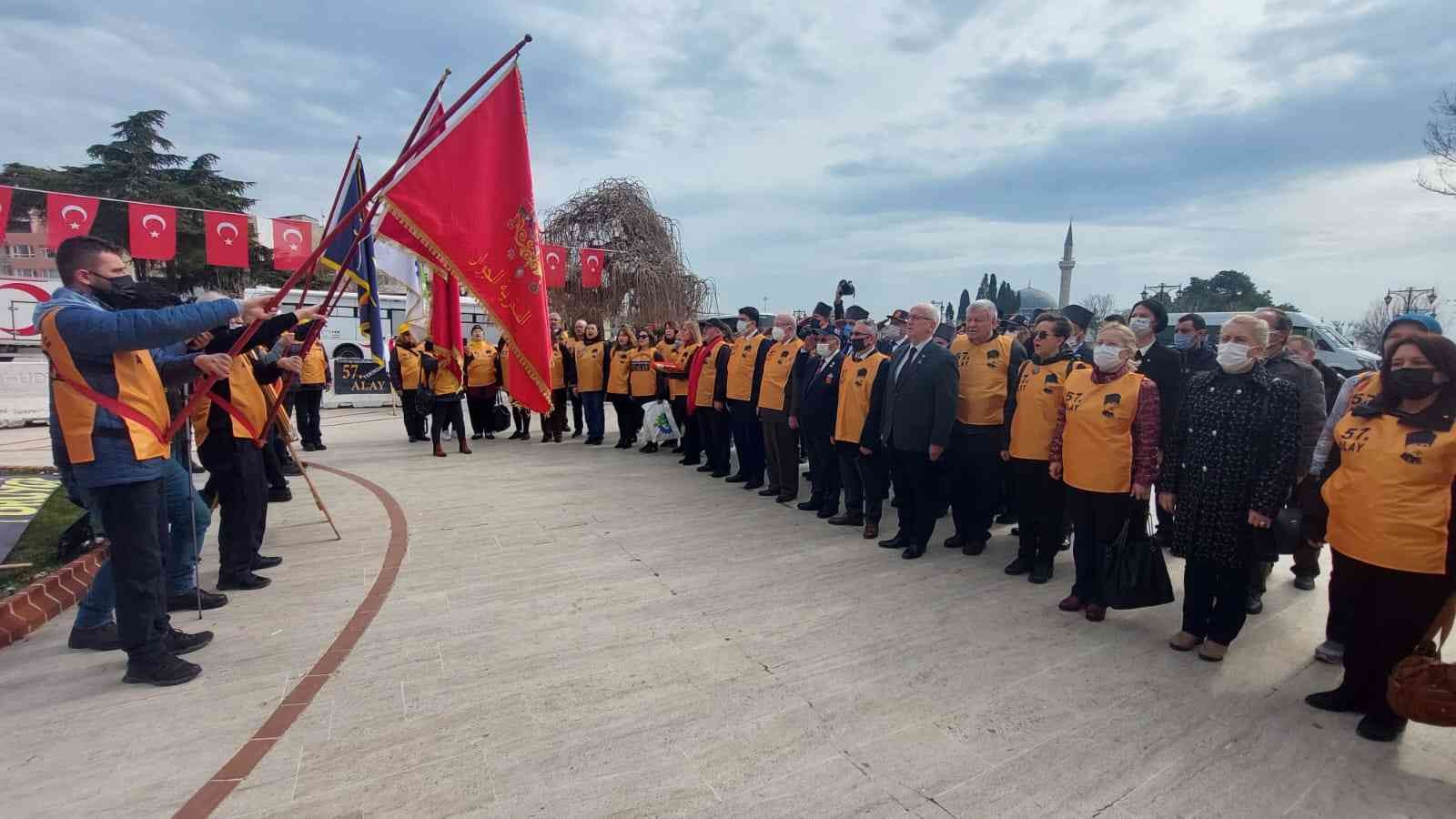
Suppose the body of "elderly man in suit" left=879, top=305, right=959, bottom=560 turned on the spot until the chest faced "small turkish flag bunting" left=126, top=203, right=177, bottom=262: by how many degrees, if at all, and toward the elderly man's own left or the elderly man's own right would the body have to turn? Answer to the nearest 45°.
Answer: approximately 45° to the elderly man's own right

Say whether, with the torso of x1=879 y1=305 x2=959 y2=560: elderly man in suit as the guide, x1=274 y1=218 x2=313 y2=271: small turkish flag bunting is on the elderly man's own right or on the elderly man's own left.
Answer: on the elderly man's own right

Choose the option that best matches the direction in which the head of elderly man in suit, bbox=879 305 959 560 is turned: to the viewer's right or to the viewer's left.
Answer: to the viewer's left

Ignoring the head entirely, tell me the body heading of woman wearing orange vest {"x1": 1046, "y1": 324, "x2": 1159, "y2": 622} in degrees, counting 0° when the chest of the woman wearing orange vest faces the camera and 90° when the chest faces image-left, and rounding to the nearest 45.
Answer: approximately 45°

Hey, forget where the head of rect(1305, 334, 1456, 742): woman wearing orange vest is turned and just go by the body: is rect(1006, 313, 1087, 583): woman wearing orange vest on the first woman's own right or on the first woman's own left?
on the first woman's own right

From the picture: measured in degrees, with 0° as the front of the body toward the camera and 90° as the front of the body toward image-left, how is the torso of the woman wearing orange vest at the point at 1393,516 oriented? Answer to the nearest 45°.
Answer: approximately 45°

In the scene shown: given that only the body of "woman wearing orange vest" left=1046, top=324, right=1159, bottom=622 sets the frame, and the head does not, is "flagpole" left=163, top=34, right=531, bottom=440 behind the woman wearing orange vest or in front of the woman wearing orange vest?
in front

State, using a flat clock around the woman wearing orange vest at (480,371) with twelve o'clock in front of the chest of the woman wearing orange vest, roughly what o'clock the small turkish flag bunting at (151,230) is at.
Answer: The small turkish flag bunting is roughly at 4 o'clock from the woman wearing orange vest.

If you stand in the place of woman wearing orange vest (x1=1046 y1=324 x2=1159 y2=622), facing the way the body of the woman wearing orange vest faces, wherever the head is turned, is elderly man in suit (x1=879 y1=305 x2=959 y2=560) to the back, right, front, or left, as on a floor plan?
right

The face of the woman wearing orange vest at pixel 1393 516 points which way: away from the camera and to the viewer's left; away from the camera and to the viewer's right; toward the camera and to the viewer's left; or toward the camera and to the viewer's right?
toward the camera and to the viewer's left

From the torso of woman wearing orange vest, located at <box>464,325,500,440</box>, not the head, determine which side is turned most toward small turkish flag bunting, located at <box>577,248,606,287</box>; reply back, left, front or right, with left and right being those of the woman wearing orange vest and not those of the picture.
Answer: back

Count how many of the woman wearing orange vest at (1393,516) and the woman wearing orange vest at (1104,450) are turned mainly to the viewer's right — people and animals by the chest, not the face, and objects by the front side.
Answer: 0

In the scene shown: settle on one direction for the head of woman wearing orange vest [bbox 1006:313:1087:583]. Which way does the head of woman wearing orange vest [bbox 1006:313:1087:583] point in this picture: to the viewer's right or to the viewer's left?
to the viewer's left

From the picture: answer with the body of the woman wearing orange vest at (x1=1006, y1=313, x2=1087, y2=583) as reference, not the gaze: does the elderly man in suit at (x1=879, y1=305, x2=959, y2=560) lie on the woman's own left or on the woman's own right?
on the woman's own right

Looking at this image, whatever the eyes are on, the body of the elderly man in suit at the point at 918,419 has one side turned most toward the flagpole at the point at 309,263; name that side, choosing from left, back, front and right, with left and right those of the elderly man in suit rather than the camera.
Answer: front

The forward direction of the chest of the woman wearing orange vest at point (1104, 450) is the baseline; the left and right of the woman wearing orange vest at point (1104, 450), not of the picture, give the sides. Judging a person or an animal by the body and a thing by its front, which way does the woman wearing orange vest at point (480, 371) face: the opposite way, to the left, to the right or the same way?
to the left
